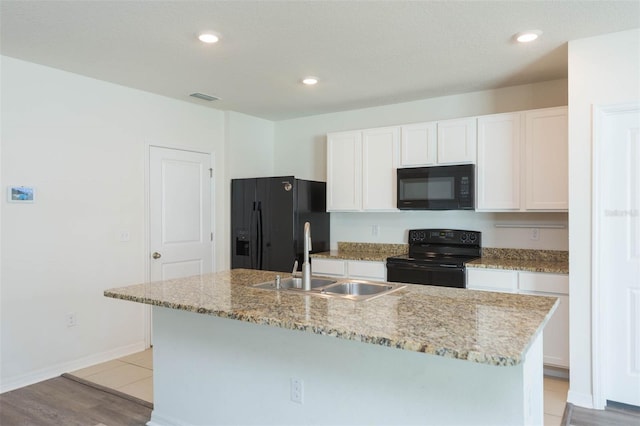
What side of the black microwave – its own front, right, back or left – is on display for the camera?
front

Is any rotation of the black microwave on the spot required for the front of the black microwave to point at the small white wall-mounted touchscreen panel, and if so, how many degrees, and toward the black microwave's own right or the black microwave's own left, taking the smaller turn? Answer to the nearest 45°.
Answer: approximately 45° to the black microwave's own right

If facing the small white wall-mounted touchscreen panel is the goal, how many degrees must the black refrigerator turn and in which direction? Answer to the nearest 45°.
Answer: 0° — it already faces it

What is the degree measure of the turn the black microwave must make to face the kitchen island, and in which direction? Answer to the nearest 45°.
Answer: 0° — it already faces it

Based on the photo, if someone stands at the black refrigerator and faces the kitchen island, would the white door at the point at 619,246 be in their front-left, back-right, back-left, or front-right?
front-left

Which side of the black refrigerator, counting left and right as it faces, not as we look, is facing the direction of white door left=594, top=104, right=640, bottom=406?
left

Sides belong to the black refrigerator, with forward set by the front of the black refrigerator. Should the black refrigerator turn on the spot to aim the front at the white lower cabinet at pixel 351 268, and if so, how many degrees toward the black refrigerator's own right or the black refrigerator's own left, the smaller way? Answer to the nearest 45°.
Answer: approximately 90° to the black refrigerator's own left

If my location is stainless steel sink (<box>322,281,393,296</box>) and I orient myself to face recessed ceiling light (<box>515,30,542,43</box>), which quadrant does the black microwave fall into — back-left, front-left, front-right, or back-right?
front-left

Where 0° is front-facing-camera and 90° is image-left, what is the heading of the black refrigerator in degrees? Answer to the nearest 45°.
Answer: approximately 45°

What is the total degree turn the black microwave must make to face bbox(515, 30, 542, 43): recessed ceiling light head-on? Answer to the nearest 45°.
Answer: approximately 45° to its left

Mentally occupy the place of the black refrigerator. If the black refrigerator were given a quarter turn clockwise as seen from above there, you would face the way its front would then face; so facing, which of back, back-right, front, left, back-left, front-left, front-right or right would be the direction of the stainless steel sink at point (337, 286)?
back-left

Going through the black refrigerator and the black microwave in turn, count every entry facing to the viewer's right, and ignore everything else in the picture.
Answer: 0

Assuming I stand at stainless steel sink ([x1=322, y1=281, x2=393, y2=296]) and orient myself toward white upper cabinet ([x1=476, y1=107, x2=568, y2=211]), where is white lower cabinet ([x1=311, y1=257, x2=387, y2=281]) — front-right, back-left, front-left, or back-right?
front-left
